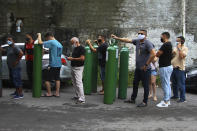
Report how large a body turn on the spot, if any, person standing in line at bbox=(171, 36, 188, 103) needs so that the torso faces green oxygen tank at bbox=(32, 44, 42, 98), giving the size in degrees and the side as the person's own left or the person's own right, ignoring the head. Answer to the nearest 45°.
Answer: approximately 45° to the person's own right

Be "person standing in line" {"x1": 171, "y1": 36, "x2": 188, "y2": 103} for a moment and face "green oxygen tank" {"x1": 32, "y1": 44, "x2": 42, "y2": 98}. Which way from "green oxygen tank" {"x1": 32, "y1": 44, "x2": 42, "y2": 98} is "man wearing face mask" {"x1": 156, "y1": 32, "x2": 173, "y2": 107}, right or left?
left

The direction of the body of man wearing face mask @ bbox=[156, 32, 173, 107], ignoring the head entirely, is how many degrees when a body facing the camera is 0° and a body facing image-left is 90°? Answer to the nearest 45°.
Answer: approximately 90°

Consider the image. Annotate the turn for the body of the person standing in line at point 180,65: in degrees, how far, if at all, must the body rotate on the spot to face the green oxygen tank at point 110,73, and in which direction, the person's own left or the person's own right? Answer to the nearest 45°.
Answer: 0° — they already face it

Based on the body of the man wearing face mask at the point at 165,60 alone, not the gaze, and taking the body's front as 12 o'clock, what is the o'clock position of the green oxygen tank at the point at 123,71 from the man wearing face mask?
The green oxygen tank is roughly at 1 o'clock from the man wearing face mask.

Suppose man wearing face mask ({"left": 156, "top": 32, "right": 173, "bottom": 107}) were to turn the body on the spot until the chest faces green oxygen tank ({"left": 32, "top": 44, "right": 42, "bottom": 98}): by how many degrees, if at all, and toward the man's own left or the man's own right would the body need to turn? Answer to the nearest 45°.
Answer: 0° — they already face it
